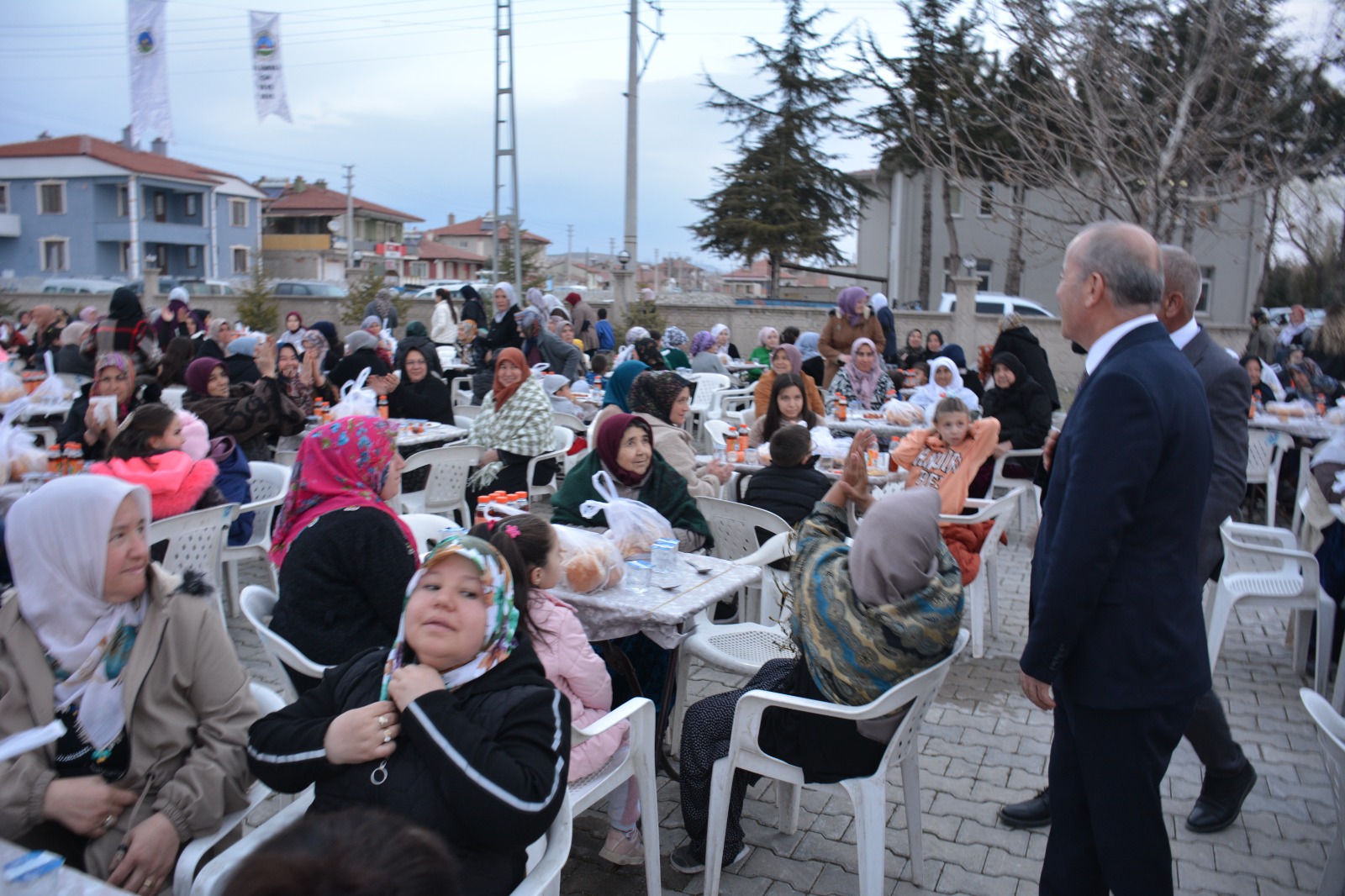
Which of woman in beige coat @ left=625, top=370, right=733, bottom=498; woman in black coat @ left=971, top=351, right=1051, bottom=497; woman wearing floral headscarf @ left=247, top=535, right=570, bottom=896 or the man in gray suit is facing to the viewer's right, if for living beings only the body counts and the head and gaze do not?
the woman in beige coat

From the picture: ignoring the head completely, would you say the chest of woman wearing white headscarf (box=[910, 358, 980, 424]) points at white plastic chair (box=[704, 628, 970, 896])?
yes

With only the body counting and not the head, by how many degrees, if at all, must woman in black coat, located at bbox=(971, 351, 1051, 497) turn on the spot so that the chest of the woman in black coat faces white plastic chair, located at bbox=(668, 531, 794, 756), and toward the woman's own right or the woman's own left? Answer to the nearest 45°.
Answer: approximately 45° to the woman's own left

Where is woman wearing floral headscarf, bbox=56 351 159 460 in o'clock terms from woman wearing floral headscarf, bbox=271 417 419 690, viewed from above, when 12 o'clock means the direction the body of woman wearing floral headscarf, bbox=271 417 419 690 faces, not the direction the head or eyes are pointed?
woman wearing floral headscarf, bbox=56 351 159 460 is roughly at 10 o'clock from woman wearing floral headscarf, bbox=271 417 419 690.

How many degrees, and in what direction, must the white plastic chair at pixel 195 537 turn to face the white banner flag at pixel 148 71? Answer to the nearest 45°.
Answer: approximately 45° to its right
